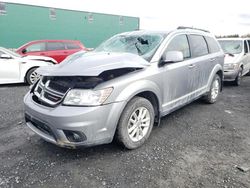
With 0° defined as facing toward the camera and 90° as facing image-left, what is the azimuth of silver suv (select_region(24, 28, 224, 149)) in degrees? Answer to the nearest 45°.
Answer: approximately 45°

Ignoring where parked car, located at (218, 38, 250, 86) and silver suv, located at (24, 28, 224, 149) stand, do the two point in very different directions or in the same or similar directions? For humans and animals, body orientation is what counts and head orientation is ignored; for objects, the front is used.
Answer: same or similar directions

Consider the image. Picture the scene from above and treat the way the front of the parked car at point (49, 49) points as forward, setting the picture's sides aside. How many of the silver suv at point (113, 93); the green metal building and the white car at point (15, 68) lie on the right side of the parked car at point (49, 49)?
1

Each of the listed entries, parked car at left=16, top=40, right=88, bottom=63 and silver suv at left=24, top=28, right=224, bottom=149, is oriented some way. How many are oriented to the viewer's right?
0

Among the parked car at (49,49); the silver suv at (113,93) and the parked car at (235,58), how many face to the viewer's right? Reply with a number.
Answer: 0

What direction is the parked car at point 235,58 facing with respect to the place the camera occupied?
facing the viewer and to the left of the viewer

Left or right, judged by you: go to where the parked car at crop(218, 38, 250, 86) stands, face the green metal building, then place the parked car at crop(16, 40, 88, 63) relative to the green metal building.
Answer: left

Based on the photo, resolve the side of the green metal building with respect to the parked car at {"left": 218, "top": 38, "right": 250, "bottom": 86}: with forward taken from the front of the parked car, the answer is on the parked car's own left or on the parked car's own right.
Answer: on the parked car's own right

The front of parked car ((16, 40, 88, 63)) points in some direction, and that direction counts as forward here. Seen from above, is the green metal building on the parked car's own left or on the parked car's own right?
on the parked car's own right

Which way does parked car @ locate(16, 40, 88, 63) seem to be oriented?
to the viewer's left

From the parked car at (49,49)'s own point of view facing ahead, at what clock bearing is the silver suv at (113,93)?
The silver suv is roughly at 9 o'clock from the parked car.

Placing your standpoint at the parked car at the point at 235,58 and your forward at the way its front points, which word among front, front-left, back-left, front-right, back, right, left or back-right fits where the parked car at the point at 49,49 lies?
front-right

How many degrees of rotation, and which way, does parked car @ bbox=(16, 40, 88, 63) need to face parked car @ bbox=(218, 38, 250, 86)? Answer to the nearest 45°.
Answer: approximately 135° to its left

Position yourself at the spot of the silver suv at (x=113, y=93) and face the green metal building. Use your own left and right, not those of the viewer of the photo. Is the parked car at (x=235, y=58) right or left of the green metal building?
right
